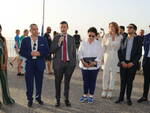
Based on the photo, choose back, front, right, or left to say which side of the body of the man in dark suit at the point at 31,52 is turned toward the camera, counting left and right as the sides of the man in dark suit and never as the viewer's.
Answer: front

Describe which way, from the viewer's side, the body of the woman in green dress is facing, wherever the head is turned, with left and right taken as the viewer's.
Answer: facing the viewer and to the right of the viewer

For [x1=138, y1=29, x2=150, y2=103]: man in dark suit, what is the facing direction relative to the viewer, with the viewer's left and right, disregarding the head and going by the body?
facing the viewer and to the left of the viewer

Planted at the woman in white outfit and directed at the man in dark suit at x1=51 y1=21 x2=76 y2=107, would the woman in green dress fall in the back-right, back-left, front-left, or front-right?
front-right

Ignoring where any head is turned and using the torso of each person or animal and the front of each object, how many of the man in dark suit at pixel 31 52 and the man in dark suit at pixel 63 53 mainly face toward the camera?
2

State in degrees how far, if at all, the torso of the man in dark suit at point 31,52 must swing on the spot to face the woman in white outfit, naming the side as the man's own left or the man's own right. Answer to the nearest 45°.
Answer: approximately 90° to the man's own left

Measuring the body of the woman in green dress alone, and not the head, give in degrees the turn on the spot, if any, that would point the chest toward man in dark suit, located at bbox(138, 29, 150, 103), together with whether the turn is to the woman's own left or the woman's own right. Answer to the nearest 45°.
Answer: approximately 45° to the woman's own left

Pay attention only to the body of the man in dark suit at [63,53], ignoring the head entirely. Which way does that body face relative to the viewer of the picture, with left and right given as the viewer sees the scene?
facing the viewer
